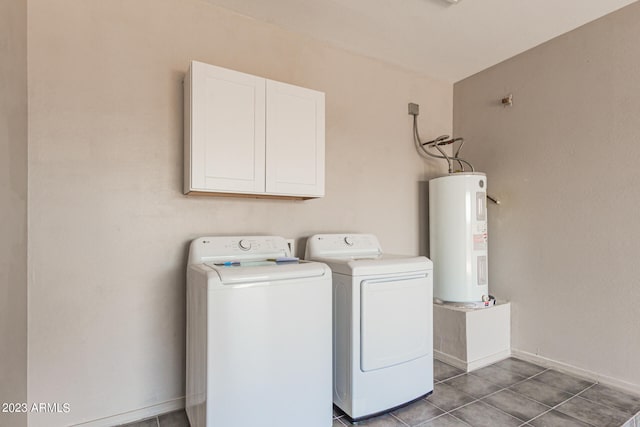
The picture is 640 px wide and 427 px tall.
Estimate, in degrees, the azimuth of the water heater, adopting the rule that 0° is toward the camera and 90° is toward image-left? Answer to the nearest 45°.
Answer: approximately 315°

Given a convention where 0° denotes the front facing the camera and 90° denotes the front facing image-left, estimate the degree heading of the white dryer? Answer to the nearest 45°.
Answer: approximately 315°

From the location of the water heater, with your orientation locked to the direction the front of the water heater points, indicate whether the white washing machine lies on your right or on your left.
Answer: on your right

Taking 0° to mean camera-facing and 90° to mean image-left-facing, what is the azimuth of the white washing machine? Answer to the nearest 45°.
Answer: approximately 0°

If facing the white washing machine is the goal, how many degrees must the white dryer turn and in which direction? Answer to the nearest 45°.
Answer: approximately 90° to its right

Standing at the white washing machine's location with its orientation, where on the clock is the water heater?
The water heater is roughly at 8 o'clock from the white washing machine.

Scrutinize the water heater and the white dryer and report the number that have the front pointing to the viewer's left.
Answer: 0

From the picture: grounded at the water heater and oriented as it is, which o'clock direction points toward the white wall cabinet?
The white wall cabinet is roughly at 3 o'clock from the water heater.

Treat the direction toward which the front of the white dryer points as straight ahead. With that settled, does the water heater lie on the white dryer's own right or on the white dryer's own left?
on the white dryer's own left
